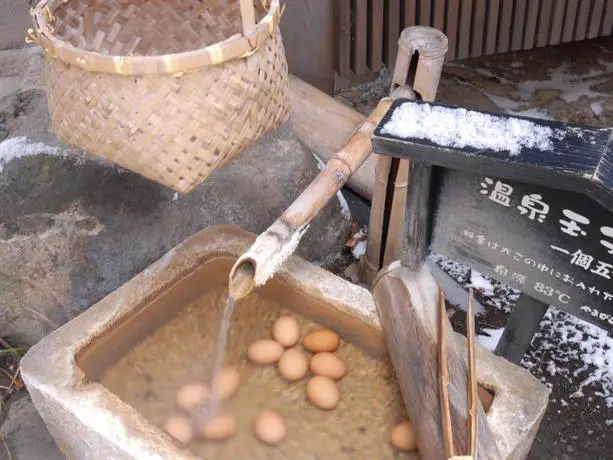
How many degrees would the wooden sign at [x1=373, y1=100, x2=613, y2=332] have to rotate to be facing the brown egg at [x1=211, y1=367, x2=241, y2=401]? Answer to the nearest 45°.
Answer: approximately 45° to its right

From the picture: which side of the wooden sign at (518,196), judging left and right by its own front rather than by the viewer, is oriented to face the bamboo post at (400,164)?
right

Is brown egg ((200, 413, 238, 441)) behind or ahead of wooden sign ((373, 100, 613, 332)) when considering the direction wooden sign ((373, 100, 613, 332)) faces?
ahead

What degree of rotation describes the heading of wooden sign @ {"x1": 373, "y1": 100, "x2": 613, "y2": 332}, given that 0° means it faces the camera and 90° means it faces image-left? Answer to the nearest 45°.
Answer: approximately 45°

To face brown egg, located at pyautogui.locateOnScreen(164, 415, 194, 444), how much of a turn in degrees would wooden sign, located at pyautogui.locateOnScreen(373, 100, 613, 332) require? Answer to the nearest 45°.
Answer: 0° — it already faces it

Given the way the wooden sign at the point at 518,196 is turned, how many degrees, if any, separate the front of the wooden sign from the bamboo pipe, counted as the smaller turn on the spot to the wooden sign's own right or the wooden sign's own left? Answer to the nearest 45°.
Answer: approximately 45° to the wooden sign's own right

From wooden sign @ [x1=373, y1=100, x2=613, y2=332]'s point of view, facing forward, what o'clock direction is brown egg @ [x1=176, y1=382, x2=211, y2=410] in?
The brown egg is roughly at 1 o'clock from the wooden sign.
